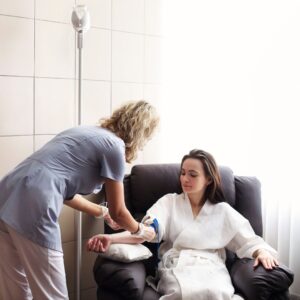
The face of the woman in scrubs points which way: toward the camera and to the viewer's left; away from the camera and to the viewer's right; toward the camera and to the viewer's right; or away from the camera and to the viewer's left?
away from the camera and to the viewer's right

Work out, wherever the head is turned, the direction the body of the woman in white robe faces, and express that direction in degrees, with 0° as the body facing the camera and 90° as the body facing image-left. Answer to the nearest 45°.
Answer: approximately 0°

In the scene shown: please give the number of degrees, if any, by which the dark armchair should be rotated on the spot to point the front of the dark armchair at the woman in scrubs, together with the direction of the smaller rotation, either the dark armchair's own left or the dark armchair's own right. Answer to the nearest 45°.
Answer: approximately 45° to the dark armchair's own right

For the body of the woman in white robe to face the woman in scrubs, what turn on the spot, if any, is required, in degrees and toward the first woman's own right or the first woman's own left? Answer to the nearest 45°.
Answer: approximately 45° to the first woman's own right

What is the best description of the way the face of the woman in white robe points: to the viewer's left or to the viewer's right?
to the viewer's left
